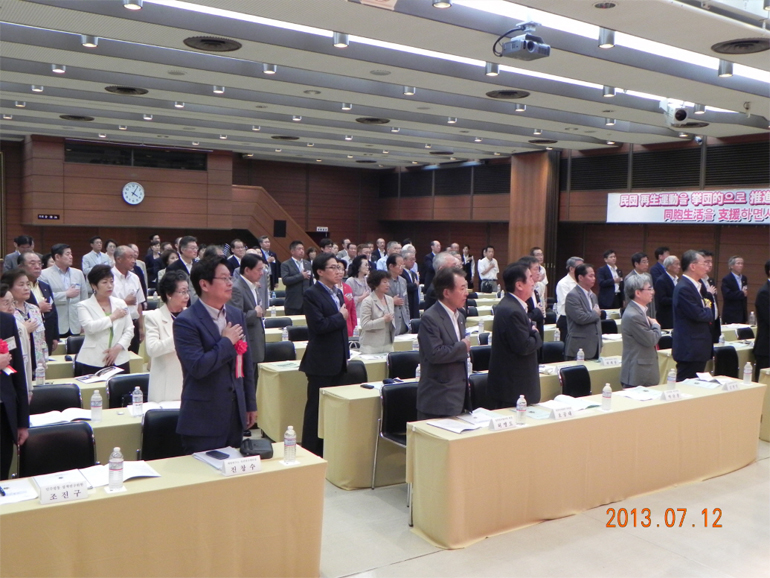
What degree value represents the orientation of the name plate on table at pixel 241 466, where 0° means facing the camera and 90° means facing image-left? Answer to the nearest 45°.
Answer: approximately 0°

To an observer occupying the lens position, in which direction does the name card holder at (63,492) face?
facing the viewer

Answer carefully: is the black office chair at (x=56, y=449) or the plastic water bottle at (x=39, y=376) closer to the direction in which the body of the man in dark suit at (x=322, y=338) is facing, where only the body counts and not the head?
the black office chair

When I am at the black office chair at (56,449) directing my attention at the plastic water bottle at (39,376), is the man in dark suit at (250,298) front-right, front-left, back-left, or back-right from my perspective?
front-right

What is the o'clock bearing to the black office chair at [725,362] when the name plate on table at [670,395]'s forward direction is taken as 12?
The black office chair is roughly at 8 o'clock from the name plate on table.

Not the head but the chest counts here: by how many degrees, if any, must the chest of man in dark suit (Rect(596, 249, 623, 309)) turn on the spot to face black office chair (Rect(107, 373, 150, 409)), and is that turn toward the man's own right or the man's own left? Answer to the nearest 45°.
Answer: approximately 45° to the man's own right

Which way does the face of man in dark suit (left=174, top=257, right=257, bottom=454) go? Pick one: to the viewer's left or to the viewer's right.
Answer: to the viewer's right

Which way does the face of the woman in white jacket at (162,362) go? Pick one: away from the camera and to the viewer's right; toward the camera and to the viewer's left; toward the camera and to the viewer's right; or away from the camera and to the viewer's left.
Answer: toward the camera and to the viewer's right

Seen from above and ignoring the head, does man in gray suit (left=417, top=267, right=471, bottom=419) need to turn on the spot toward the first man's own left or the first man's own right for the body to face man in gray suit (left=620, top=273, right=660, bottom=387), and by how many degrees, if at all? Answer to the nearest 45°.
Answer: approximately 90° to the first man's own left

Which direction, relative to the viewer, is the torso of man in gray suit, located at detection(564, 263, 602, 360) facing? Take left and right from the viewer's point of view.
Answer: facing the viewer and to the right of the viewer

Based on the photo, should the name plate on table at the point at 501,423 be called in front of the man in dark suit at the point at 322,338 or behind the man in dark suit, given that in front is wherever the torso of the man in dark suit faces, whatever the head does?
in front
